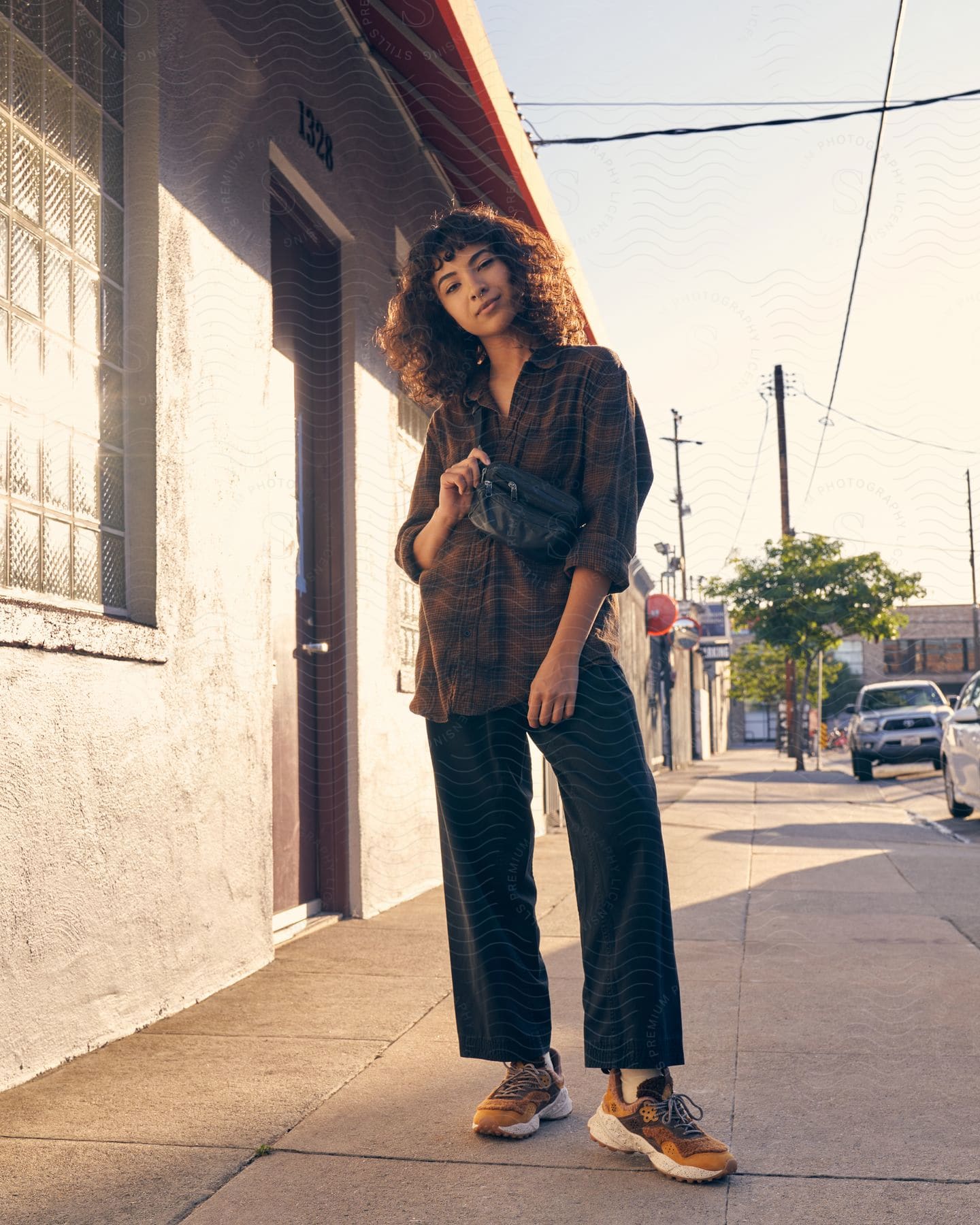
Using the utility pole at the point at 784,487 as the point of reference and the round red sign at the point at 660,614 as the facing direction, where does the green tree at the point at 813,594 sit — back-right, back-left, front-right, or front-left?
front-left

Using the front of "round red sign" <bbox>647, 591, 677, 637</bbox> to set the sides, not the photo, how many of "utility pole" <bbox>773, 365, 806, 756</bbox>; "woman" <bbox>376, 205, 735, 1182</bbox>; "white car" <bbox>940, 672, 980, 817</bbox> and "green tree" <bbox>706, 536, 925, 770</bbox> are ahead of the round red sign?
2

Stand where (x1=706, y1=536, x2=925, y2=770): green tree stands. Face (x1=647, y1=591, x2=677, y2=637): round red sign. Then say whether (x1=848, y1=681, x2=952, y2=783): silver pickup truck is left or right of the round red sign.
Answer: left

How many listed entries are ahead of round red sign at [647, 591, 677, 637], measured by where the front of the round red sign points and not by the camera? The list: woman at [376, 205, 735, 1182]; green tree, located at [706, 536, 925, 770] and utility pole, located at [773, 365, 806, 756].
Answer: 1

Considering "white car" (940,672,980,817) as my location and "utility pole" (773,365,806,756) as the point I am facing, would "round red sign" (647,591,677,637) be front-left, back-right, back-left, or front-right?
front-left

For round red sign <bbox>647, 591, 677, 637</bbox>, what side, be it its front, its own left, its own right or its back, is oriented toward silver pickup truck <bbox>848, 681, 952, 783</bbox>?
left
